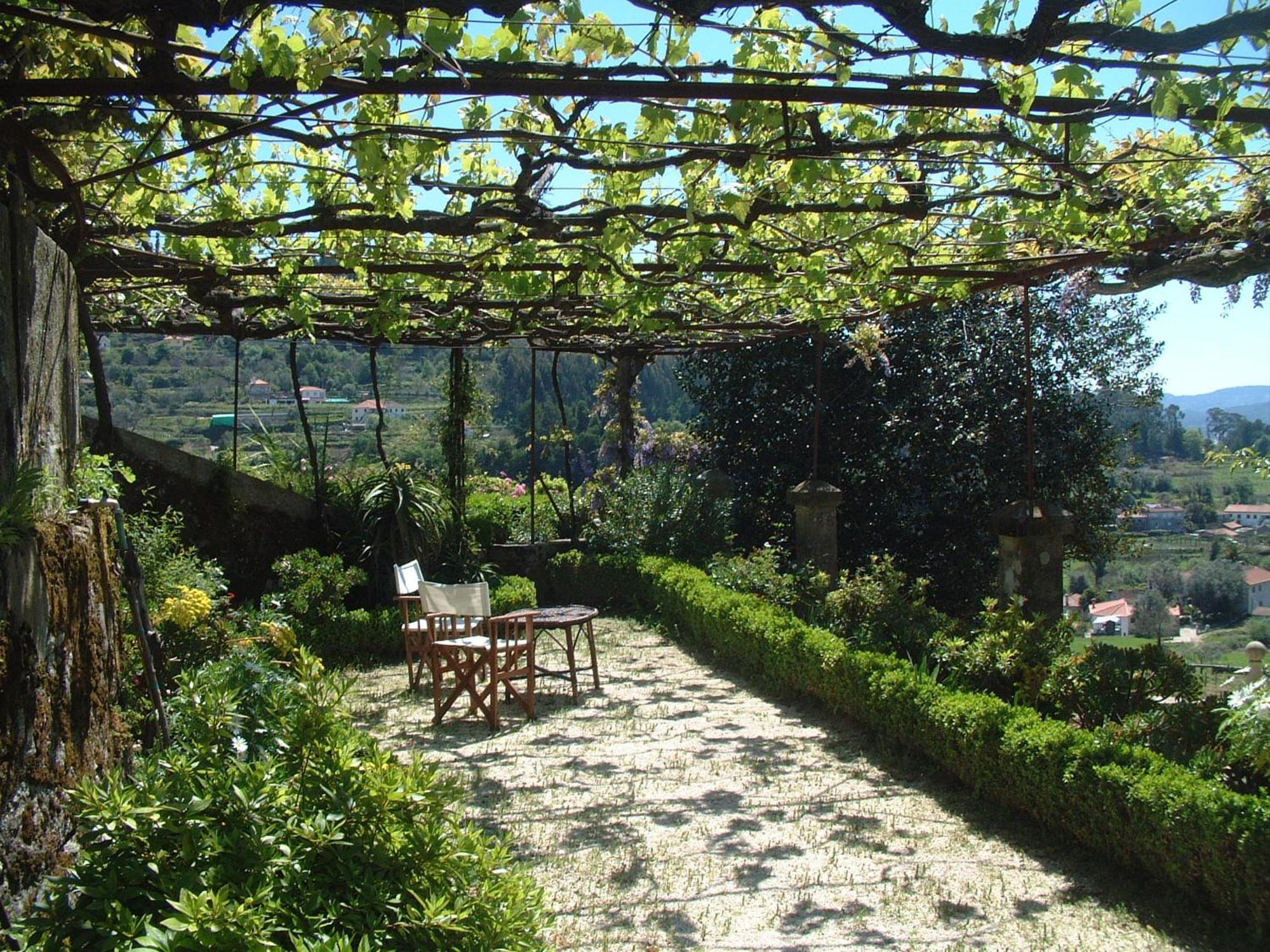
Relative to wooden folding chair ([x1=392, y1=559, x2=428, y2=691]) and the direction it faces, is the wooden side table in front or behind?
in front

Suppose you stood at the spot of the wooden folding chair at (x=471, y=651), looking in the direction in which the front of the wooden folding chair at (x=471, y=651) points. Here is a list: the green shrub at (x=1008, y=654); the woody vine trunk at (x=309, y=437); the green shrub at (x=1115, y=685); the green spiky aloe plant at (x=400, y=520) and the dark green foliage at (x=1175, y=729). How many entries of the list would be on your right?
3

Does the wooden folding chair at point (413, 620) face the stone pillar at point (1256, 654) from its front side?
yes

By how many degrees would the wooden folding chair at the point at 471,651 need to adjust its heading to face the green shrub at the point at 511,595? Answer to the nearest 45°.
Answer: approximately 45° to its left

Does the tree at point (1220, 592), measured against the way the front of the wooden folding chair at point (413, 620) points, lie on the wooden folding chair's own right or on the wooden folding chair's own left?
on the wooden folding chair's own left

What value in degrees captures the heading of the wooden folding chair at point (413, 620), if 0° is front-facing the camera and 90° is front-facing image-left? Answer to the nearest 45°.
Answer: approximately 315°

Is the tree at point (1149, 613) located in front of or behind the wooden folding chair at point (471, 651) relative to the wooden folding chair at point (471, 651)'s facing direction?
in front

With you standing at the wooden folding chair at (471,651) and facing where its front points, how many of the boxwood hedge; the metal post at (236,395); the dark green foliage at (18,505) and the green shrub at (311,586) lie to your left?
2

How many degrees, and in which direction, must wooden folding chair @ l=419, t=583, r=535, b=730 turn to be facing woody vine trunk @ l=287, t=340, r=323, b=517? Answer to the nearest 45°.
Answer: approximately 90° to its left
